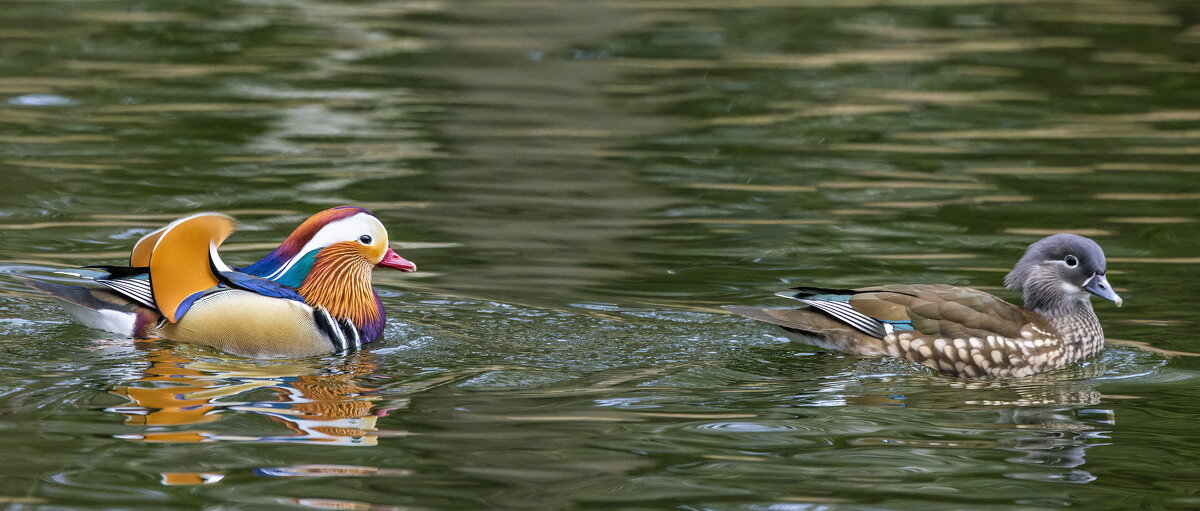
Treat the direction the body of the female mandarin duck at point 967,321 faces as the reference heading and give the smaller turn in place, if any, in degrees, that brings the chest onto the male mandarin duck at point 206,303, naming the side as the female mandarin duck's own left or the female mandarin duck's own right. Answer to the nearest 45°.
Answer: approximately 180°

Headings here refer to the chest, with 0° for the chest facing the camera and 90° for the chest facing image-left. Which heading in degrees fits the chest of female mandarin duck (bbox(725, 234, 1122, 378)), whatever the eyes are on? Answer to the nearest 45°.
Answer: approximately 270°

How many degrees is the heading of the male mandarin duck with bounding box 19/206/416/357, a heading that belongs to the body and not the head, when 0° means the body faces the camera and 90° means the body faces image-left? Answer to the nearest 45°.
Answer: approximately 270°

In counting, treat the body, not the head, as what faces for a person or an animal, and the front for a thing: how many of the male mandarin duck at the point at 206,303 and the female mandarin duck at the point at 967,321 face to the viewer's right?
2
